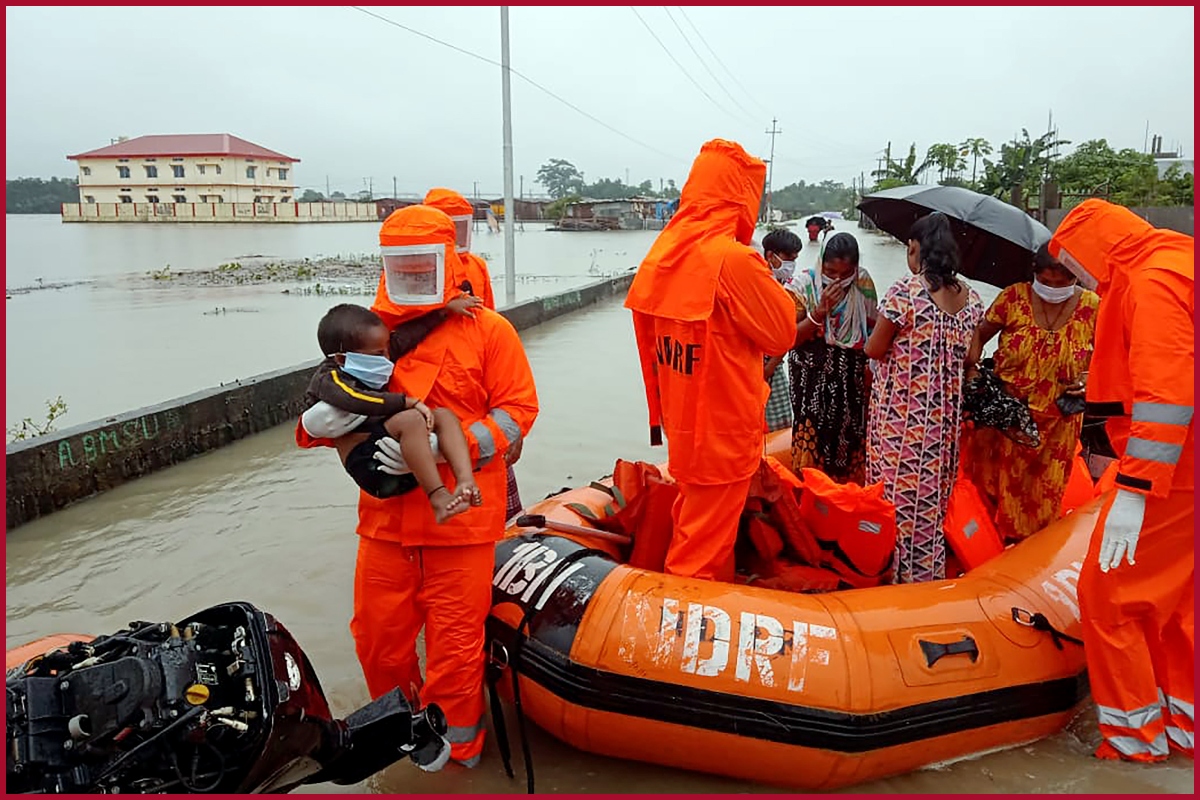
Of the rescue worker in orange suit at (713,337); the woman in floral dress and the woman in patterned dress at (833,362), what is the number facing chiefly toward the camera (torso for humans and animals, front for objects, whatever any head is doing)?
2

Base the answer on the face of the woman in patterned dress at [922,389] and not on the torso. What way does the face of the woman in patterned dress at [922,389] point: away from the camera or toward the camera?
away from the camera

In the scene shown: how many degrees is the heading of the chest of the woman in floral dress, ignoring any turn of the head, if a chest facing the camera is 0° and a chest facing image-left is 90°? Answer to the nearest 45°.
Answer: approximately 0°

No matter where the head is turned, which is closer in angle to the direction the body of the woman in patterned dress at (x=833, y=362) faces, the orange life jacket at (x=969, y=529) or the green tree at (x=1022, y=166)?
the orange life jacket

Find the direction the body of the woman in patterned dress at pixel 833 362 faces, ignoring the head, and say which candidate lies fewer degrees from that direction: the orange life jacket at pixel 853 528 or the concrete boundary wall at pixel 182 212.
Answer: the orange life jacket

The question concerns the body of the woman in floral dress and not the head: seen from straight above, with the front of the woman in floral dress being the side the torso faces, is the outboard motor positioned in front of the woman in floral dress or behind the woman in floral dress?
in front

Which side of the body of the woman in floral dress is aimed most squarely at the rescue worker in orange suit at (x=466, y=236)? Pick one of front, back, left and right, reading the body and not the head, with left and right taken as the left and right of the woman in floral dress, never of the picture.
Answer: right

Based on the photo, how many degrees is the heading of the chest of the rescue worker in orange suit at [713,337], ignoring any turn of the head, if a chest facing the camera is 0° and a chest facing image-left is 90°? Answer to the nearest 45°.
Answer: approximately 225°

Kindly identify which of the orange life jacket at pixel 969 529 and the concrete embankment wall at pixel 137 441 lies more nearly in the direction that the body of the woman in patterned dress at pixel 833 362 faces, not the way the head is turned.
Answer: the orange life jacket

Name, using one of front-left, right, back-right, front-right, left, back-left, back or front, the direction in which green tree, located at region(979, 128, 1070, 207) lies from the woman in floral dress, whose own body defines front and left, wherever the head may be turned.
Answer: back
